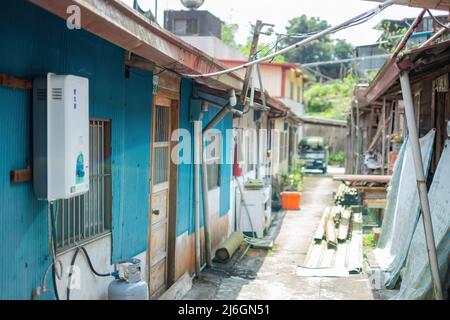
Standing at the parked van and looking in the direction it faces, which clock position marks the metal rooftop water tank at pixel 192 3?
The metal rooftop water tank is roughly at 2 o'clock from the parked van.

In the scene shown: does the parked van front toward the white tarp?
yes

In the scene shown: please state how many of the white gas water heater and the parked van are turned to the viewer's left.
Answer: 0

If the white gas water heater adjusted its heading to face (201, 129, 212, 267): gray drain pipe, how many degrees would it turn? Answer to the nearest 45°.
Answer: approximately 90° to its left

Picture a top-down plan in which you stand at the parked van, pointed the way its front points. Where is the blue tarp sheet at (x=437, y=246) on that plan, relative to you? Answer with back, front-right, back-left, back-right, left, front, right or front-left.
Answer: front

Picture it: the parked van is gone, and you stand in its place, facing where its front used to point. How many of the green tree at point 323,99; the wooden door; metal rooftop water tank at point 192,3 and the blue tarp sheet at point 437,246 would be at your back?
1

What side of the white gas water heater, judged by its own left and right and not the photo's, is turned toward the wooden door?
left

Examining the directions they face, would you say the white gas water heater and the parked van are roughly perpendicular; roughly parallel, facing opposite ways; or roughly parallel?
roughly perpendicular

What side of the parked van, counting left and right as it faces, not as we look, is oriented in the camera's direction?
front

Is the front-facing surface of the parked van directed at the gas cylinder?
yes

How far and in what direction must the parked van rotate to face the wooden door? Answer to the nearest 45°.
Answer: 0° — it already faces it

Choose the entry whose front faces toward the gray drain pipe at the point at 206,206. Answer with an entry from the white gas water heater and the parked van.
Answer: the parked van

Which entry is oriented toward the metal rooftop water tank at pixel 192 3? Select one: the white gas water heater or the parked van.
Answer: the parked van

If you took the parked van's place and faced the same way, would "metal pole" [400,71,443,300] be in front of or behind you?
in front
